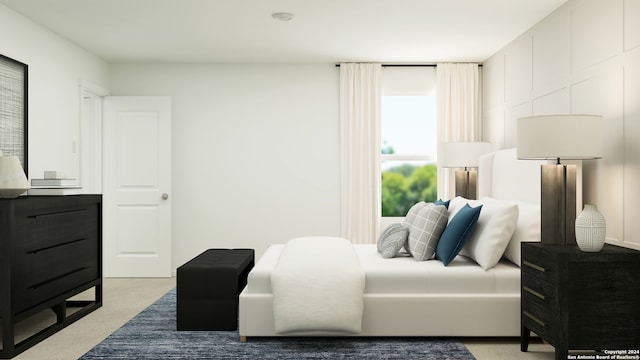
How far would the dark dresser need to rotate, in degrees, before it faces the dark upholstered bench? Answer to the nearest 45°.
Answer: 0° — it already faces it

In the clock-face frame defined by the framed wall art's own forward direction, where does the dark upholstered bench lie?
The dark upholstered bench is roughly at 12 o'clock from the framed wall art.

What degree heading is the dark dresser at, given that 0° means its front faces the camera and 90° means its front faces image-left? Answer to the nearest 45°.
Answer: approximately 315°

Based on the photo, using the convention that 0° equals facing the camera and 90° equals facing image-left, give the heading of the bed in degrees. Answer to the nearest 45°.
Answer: approximately 90°

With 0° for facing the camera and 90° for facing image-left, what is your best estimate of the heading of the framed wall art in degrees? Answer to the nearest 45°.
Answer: approximately 315°

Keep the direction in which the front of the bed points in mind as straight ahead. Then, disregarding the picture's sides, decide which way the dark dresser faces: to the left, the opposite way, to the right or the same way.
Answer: the opposite way

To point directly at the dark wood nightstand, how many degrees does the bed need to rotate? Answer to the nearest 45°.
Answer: approximately 135° to its left

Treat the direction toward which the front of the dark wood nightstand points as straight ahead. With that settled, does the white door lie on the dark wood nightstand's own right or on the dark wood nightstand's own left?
on the dark wood nightstand's own right

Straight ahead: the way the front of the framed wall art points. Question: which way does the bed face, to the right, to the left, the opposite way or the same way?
the opposite way

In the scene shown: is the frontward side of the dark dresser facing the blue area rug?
yes

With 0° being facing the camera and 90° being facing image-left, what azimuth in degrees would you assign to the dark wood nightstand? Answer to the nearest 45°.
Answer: approximately 45°
